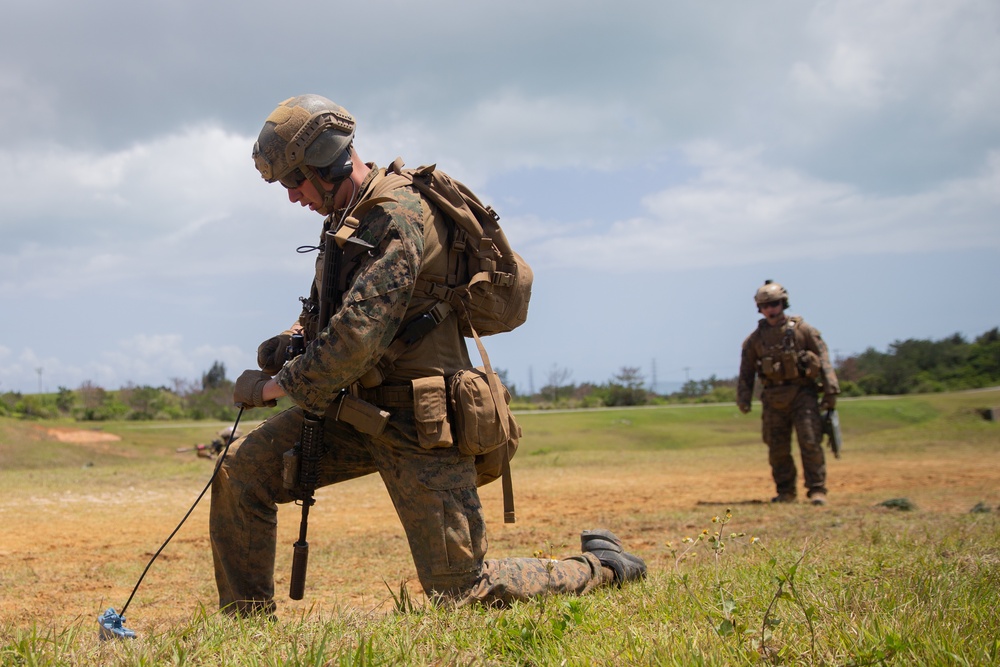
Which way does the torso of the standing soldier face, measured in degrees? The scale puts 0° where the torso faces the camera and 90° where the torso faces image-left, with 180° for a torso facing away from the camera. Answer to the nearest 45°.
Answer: approximately 0°

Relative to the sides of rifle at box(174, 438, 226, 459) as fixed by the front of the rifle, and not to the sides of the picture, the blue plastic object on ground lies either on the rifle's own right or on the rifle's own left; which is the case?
on the rifle's own left

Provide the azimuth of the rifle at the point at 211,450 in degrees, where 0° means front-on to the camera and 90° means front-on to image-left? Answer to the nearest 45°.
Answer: approximately 90°

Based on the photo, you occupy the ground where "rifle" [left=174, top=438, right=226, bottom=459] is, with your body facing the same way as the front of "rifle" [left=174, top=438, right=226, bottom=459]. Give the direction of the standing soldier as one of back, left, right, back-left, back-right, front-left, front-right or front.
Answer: back-left

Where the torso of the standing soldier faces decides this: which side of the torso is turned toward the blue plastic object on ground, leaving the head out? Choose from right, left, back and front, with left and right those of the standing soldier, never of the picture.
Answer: front

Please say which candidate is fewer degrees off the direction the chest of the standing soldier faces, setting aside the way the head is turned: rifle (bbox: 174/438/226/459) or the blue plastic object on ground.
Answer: the blue plastic object on ground

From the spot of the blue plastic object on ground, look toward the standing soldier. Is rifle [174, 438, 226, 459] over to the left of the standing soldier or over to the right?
left

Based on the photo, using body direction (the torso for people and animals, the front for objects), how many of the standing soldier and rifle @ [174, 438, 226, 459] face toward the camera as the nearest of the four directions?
1

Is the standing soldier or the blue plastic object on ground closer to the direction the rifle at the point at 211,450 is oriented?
the blue plastic object on ground

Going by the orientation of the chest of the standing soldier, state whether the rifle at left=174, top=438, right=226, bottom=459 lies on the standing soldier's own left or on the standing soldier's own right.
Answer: on the standing soldier's own right
